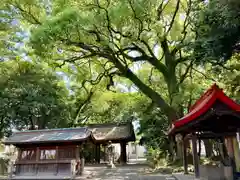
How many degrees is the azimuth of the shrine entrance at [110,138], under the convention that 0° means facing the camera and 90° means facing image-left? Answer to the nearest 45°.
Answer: approximately 0°

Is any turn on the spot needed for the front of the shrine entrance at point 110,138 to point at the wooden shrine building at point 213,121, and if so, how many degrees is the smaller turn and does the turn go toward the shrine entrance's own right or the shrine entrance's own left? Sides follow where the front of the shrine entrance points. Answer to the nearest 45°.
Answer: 0° — it already faces it
